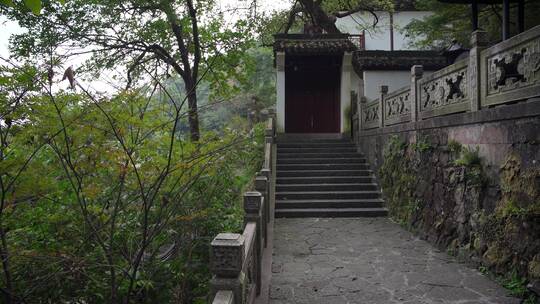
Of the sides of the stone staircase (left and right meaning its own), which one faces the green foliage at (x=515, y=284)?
front

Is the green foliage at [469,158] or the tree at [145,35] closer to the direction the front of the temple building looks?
the green foliage

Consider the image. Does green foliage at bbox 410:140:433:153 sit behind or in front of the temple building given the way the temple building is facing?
in front

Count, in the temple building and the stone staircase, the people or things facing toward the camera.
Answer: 2

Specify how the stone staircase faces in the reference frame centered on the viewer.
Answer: facing the viewer

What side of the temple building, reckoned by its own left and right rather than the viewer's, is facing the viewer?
front

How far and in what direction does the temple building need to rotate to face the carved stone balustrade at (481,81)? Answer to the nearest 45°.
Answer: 0° — it already faces it

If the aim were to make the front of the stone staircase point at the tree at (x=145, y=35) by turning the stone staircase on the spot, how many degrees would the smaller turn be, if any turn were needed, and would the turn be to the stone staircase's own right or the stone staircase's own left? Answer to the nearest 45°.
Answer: approximately 90° to the stone staircase's own right
